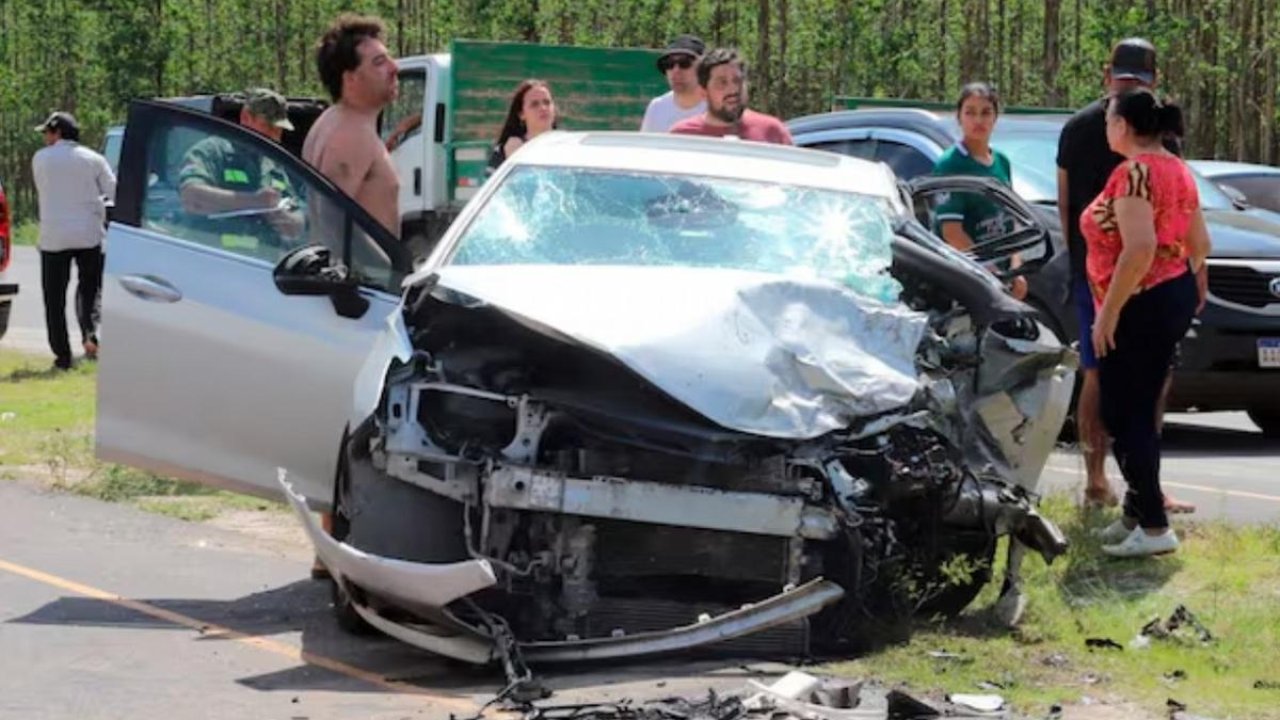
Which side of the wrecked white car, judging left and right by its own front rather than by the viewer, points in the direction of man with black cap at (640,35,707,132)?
back

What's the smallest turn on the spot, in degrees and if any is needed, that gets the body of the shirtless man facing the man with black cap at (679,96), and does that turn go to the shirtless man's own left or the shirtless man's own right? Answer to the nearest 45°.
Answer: approximately 45° to the shirtless man's own left

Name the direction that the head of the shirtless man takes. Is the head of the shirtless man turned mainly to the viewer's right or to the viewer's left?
to the viewer's right

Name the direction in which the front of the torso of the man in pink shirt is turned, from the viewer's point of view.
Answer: toward the camera

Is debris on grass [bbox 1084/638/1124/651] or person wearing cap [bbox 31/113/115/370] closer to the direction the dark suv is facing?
the debris on grass

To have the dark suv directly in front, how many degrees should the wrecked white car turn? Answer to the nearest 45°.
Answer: approximately 135° to its left

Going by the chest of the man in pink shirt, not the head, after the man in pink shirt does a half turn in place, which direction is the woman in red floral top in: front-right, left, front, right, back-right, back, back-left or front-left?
back-right

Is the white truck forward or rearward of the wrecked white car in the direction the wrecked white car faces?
rearward

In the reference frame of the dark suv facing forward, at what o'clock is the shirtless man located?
The shirtless man is roughly at 3 o'clock from the dark suv.
